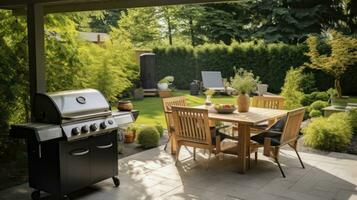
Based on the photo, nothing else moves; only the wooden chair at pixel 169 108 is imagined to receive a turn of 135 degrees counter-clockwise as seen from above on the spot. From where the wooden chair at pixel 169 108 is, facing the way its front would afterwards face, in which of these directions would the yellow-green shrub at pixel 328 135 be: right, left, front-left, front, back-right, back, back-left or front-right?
right

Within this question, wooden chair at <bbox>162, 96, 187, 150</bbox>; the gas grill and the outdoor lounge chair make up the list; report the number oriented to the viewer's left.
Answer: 0

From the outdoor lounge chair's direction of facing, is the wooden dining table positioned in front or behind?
in front

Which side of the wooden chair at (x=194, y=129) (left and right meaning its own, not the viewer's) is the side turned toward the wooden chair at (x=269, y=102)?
front

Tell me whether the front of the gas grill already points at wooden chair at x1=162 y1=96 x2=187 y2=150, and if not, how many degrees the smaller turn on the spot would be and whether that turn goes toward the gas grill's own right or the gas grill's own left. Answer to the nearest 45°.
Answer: approximately 90° to the gas grill's own left

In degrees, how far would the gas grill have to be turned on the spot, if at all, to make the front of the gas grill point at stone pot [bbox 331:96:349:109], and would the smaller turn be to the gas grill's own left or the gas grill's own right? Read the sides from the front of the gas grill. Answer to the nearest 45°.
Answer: approximately 90° to the gas grill's own left

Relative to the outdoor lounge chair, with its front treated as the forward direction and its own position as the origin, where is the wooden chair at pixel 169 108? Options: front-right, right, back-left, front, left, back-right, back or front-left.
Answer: front-right

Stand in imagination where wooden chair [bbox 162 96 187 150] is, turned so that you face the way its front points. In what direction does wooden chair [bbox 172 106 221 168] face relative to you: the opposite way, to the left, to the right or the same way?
to the left

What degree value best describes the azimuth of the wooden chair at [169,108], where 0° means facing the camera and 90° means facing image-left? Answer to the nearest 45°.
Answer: approximately 315°

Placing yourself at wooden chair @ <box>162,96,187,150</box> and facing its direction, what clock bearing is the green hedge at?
The green hedge is roughly at 8 o'clock from the wooden chair.

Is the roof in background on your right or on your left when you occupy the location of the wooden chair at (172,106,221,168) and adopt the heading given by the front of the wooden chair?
on your left

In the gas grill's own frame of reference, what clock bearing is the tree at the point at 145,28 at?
The tree is roughly at 8 o'clock from the gas grill.

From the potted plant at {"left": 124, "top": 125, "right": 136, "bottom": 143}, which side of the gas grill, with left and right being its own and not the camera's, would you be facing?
left

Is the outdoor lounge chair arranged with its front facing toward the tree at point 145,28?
no

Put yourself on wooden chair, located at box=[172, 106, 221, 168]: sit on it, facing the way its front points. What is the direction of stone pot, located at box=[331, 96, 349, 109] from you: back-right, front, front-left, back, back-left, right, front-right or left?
front

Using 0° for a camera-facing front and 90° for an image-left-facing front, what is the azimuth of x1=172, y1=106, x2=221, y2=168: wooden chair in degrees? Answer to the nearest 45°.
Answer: approximately 225°

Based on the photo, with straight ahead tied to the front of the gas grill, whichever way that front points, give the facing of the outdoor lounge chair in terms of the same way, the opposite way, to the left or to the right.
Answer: the same way
